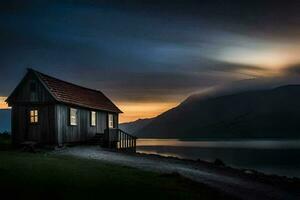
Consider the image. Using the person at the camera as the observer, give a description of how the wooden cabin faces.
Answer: facing the viewer and to the right of the viewer
